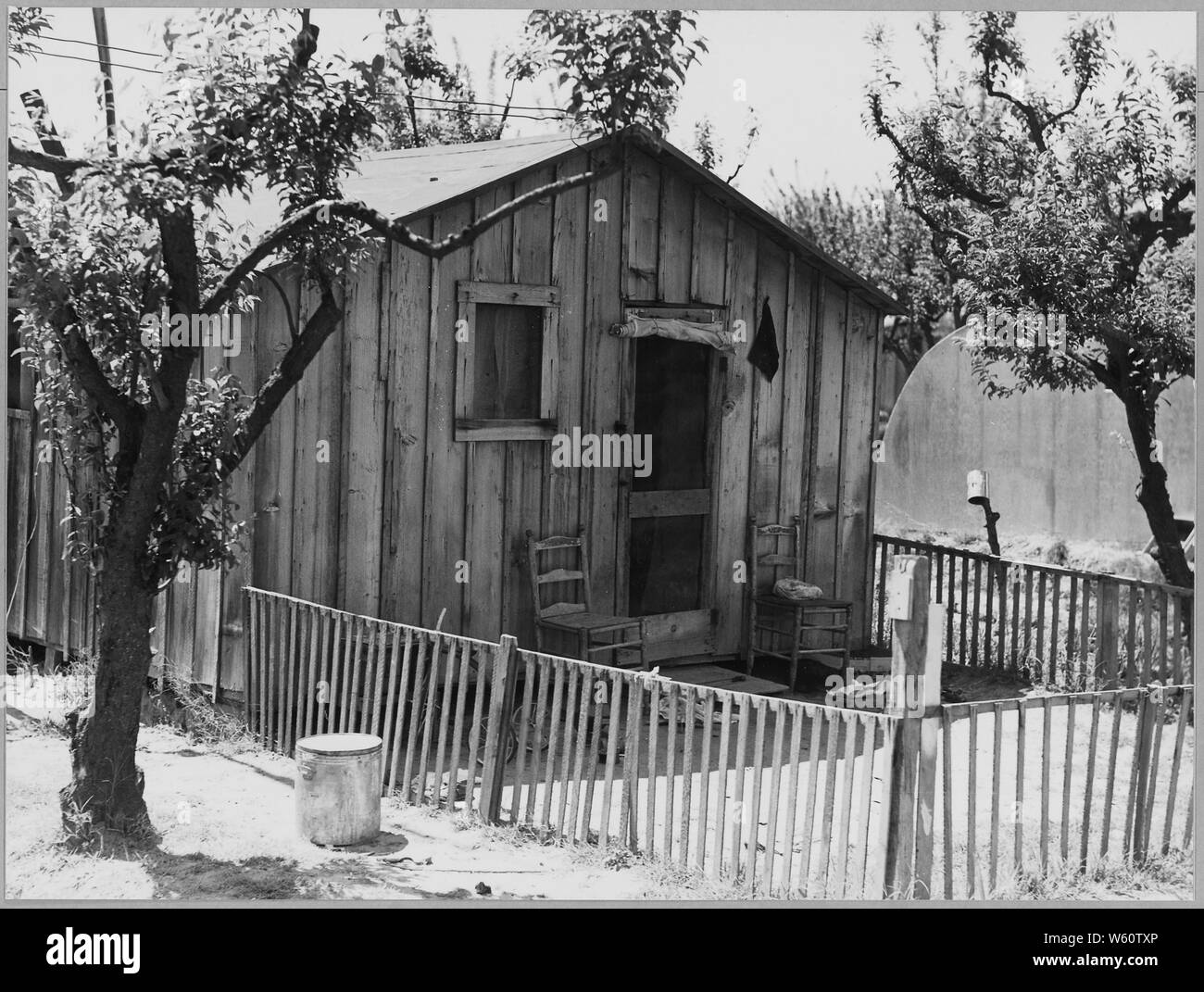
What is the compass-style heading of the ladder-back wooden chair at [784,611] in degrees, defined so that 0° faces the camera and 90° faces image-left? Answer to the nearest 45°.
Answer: approximately 315°

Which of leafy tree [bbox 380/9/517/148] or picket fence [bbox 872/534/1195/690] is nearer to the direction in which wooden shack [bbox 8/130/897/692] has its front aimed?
the picket fence

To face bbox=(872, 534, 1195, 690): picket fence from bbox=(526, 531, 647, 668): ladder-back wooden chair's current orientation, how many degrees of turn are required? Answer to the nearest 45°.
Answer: approximately 45° to its left

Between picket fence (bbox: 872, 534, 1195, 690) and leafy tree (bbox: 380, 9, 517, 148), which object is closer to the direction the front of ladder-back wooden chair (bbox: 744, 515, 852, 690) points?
the picket fence

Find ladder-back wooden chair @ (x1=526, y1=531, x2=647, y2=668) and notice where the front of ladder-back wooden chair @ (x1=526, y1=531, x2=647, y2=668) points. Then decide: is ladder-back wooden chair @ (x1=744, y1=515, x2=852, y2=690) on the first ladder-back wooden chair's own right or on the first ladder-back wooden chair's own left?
on the first ladder-back wooden chair's own left

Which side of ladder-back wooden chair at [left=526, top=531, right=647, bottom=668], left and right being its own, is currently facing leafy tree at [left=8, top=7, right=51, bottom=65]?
right

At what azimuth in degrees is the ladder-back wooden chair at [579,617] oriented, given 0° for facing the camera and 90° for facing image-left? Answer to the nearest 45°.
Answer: approximately 315°

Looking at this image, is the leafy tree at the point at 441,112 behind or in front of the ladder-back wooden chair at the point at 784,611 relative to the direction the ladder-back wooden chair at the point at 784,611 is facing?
behind

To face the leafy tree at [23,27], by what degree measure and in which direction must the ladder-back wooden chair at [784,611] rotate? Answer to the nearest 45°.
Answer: approximately 90° to its right

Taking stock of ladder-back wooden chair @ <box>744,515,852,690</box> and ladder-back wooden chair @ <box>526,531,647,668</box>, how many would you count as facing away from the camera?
0
